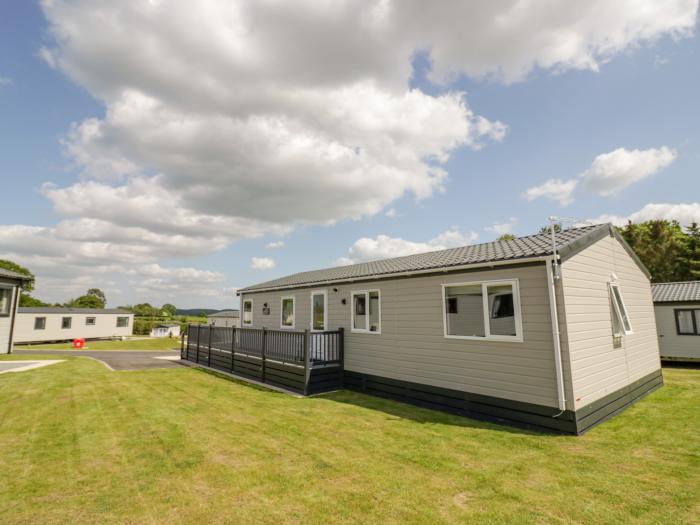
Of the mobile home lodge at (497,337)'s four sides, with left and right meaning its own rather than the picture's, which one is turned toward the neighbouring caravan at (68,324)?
right

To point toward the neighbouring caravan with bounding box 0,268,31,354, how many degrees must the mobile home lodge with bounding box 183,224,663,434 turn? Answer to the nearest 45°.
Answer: approximately 45° to its right

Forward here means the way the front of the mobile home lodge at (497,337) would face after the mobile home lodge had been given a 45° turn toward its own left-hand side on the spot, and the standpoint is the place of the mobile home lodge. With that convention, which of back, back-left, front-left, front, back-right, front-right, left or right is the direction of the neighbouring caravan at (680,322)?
back-left

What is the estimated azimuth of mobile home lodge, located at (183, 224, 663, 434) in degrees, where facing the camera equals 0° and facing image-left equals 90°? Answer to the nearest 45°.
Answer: approximately 45°
